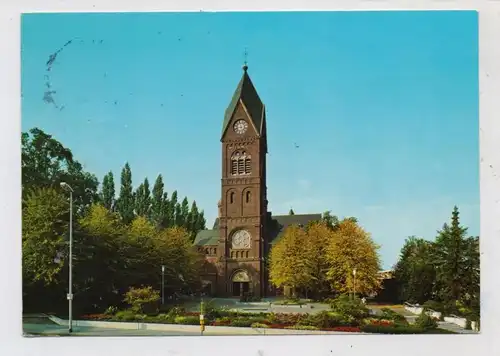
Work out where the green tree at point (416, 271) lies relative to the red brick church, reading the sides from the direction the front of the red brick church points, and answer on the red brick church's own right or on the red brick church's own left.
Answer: on the red brick church's own left

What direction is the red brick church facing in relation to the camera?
toward the camera

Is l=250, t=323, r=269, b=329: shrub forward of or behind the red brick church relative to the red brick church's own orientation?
forward
